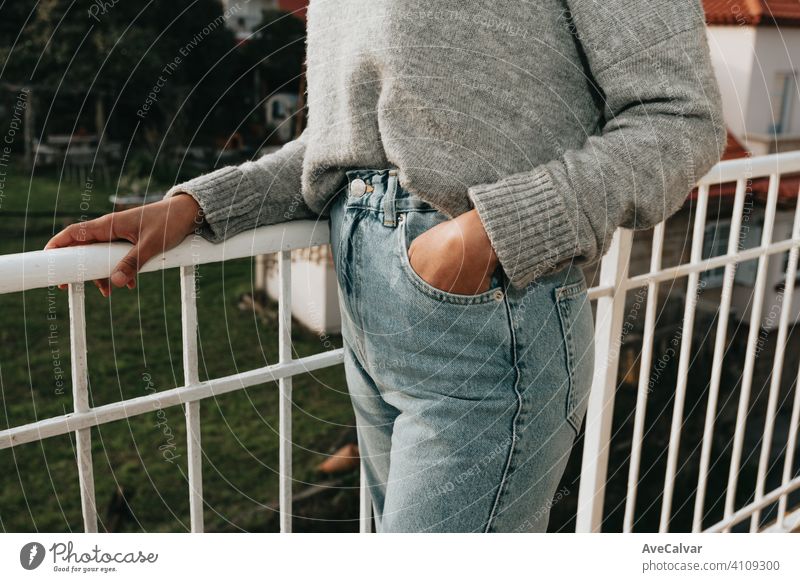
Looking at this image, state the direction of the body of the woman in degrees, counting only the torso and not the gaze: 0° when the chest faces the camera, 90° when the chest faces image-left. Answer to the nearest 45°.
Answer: approximately 45°

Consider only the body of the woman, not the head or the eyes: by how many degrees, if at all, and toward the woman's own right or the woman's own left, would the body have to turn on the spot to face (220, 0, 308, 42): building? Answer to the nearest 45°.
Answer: approximately 135° to the woman's own right
